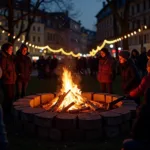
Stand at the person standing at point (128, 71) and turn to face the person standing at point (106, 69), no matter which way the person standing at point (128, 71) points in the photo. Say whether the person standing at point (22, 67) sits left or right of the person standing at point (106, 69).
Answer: left

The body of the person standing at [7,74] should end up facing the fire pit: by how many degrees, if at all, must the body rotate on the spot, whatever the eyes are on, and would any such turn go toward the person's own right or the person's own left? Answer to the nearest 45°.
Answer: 0° — they already face it

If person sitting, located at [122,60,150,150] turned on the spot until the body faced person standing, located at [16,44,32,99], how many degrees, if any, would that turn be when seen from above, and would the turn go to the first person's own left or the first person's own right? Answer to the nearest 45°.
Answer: approximately 45° to the first person's own right

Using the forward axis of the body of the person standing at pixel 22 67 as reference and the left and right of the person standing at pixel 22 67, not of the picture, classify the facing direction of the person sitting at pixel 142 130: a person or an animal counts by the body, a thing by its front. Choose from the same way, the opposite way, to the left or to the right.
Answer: the opposite way

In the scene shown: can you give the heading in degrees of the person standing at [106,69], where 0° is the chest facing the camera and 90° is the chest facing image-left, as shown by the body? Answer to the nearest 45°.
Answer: approximately 45°

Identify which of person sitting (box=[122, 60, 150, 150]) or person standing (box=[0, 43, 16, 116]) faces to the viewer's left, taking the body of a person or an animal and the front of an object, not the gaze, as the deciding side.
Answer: person sitting (box=[122, 60, 150, 150])

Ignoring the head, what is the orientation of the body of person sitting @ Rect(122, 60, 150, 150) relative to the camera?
to the viewer's left

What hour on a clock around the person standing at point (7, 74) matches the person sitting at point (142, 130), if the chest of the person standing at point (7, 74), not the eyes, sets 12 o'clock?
the person sitting at point (142, 130) is roughly at 1 o'clock from the person standing at point (7, 74).

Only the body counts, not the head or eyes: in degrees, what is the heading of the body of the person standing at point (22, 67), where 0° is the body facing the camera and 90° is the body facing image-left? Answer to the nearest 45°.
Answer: approximately 315°
